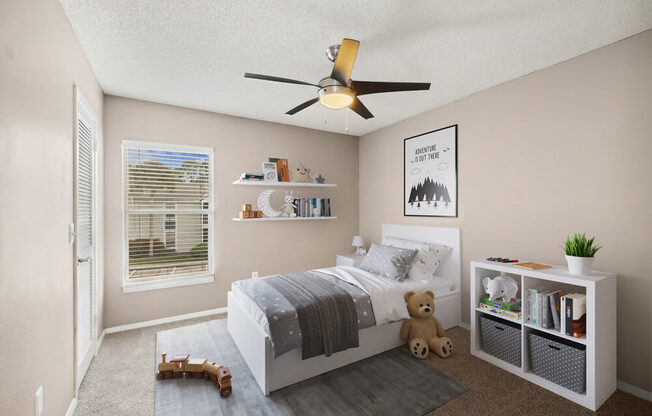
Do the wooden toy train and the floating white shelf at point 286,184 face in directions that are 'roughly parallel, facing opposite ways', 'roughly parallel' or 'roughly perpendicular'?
roughly perpendicular

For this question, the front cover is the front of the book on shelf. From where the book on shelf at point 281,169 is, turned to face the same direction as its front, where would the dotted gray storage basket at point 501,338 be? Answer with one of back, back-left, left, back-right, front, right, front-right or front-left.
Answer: front-left

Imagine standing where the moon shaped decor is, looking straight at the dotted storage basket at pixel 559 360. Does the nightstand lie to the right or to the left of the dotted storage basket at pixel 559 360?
left

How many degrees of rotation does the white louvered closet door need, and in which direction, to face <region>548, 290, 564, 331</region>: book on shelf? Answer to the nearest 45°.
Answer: approximately 45° to its right

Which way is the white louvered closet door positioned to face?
to the viewer's right

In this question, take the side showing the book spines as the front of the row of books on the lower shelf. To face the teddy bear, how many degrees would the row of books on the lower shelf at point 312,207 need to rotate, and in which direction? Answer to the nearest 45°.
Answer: approximately 45° to its left

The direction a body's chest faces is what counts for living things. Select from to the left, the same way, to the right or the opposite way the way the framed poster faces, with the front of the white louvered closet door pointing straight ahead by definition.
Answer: the opposite way
